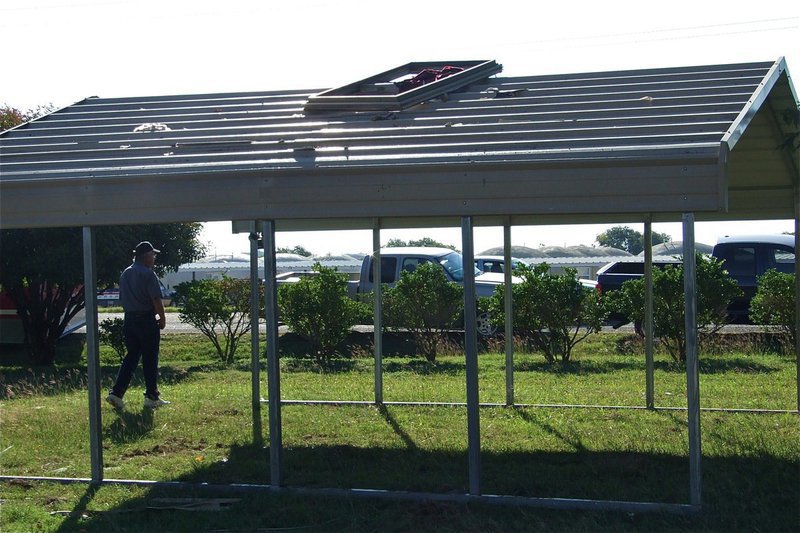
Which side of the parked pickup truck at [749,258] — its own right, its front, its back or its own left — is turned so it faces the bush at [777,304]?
right

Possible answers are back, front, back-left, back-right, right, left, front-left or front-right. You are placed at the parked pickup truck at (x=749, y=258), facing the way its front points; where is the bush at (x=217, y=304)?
back-right

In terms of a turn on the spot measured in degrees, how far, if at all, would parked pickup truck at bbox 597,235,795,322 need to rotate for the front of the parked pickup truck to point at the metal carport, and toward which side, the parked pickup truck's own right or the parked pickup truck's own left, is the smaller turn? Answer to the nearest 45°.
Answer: approximately 90° to the parked pickup truck's own right

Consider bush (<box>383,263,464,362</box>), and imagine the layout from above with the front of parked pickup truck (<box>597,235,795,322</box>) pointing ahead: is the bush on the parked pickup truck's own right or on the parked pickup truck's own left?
on the parked pickup truck's own right

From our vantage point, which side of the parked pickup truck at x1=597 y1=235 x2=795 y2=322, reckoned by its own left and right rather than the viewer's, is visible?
right

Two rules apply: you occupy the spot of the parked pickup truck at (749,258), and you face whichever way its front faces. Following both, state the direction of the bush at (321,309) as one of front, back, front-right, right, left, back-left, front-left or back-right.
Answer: back-right

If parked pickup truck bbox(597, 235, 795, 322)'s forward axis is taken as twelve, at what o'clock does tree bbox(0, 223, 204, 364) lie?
The tree is roughly at 5 o'clock from the parked pickup truck.

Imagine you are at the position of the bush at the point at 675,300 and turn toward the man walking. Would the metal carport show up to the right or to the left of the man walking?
left

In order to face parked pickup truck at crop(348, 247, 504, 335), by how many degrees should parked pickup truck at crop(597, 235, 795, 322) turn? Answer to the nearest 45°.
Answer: approximately 180°

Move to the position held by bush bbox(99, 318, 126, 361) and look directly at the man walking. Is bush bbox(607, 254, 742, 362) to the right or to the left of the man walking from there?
left

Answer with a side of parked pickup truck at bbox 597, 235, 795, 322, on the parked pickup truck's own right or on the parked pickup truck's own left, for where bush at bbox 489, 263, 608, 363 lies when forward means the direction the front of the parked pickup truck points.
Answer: on the parked pickup truck's own right
